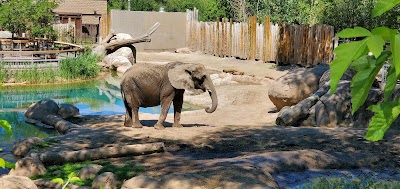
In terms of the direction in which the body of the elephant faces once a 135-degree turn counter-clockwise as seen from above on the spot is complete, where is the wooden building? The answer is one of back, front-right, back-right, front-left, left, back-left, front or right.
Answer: front-right

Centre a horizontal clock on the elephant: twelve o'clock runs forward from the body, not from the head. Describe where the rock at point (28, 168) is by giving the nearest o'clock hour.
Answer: The rock is roughly at 4 o'clock from the elephant.

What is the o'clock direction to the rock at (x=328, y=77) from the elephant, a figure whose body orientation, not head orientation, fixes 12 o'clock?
The rock is roughly at 11 o'clock from the elephant.

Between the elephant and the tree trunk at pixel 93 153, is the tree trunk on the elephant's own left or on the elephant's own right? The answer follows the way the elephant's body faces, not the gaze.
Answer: on the elephant's own right

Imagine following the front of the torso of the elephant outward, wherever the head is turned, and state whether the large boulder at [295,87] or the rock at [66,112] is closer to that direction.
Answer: the large boulder

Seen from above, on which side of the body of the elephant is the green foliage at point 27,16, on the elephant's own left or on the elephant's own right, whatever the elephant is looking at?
on the elephant's own left

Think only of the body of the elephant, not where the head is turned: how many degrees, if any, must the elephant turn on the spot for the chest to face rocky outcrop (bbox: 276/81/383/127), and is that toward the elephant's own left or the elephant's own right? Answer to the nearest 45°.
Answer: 0° — it already faces it

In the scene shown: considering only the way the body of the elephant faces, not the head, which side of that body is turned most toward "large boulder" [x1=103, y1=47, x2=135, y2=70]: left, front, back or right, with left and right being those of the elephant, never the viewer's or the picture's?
left

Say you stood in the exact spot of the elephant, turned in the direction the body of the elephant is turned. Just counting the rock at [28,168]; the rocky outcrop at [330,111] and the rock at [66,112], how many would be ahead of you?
1

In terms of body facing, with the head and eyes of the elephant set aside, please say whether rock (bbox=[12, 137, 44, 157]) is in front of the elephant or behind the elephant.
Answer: behind

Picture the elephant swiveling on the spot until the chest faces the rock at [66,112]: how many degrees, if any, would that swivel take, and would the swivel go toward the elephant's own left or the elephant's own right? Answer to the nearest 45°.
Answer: approximately 135° to the elephant's own left

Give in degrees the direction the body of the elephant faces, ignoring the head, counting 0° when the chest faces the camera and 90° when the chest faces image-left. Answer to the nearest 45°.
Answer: approximately 270°

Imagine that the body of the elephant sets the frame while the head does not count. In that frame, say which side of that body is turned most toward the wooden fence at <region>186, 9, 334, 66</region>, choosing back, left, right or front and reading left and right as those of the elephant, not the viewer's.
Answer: left

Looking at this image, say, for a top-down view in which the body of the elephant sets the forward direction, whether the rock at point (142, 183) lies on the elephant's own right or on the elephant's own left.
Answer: on the elephant's own right
